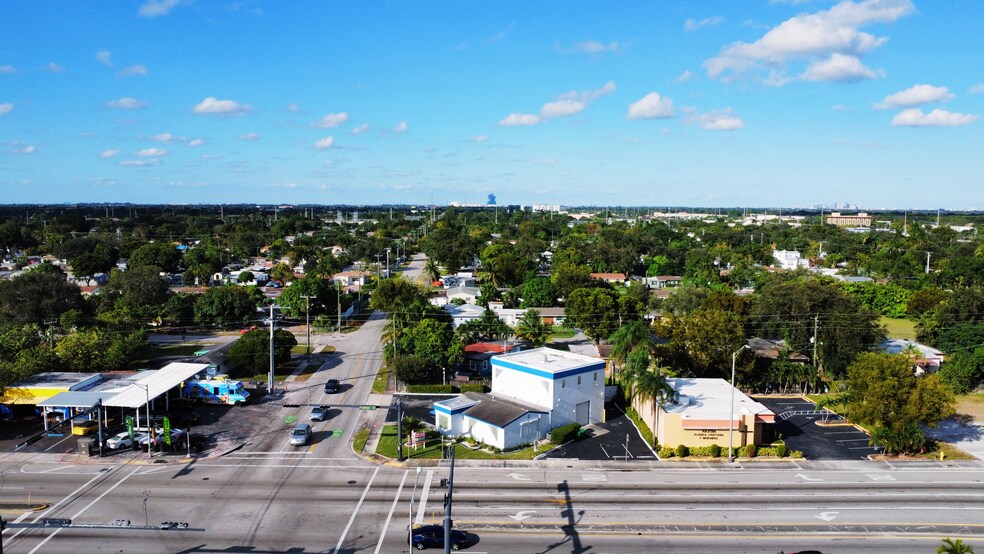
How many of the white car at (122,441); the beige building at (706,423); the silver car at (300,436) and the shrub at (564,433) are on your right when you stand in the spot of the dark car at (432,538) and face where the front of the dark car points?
0

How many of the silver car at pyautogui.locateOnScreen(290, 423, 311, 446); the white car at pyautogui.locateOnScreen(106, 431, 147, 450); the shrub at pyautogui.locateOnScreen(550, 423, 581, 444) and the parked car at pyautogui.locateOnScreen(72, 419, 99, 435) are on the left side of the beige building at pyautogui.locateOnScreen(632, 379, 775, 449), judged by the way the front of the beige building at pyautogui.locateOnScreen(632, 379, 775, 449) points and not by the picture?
0

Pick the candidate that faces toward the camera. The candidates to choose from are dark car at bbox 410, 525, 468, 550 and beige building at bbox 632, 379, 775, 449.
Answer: the beige building

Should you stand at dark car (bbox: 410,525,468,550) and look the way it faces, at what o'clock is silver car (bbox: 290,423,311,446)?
The silver car is roughly at 8 o'clock from the dark car.

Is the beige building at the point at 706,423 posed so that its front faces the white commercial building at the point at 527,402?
no

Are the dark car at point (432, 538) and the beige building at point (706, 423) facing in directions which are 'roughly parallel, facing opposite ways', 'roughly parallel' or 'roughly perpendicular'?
roughly perpendicular

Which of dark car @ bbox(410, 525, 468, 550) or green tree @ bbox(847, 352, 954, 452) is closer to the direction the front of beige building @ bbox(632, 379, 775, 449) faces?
the dark car

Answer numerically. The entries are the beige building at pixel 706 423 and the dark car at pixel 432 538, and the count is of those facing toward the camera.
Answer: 1

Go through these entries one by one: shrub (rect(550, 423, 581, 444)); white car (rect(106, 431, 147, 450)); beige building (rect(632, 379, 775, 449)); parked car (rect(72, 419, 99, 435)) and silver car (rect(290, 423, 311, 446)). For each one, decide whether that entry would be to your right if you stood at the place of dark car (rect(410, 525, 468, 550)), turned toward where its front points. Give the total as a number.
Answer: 0

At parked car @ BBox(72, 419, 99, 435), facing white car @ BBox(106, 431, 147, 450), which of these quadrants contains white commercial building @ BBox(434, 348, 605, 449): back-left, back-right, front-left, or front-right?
front-left

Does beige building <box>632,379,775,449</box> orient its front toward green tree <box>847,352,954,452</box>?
no

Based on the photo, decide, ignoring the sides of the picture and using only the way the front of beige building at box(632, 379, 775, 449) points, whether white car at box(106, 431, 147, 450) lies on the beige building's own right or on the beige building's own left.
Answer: on the beige building's own right

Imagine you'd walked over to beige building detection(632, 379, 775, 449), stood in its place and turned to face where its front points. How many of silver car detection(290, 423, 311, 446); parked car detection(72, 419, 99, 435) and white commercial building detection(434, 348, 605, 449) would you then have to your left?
0

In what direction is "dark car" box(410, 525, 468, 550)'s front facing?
to the viewer's right

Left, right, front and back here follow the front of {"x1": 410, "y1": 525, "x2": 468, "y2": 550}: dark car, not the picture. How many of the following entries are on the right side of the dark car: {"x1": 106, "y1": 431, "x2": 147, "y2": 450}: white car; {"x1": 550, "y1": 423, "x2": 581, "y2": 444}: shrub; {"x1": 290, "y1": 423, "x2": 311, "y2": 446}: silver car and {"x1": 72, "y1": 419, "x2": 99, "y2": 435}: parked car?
0

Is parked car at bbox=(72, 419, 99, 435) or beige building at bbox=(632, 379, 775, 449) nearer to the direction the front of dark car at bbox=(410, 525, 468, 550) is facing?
the beige building

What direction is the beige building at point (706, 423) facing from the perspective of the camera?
toward the camera

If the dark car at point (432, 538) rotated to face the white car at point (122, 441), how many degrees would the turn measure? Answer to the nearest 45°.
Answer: approximately 135° to its left

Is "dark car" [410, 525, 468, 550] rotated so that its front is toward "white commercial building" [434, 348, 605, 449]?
no

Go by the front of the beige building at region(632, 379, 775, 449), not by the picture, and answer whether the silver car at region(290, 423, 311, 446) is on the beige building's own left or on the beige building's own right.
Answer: on the beige building's own right
